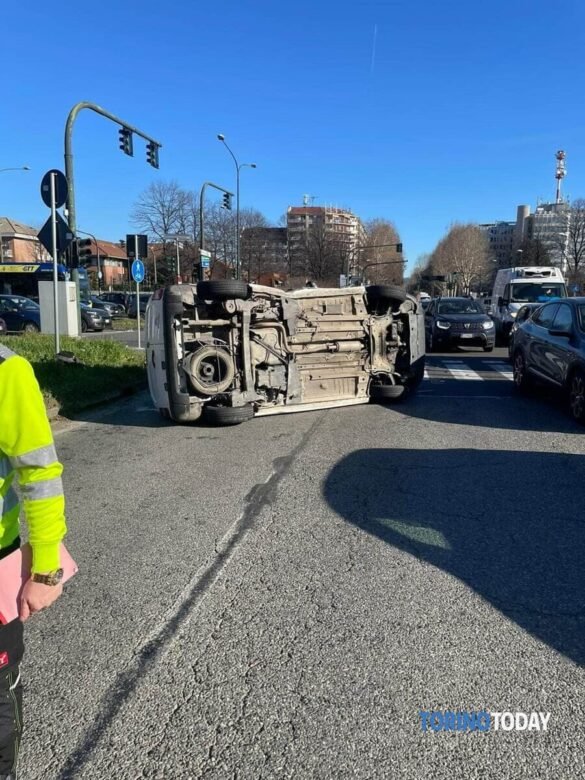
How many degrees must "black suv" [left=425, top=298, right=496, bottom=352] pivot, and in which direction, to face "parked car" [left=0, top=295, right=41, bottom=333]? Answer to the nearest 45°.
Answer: approximately 90° to its right

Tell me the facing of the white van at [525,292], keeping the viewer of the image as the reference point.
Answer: facing the viewer and to the right of the viewer

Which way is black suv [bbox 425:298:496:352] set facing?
toward the camera

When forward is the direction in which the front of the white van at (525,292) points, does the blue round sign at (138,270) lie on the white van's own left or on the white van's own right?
on the white van's own right

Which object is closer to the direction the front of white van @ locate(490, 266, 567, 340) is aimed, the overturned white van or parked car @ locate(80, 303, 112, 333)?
the overturned white van

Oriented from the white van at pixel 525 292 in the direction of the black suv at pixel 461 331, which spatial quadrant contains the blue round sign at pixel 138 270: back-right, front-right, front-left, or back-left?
front-right
